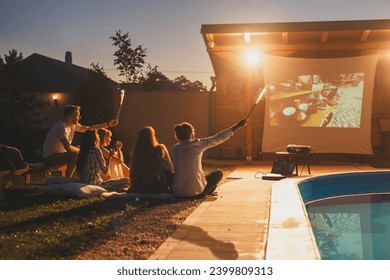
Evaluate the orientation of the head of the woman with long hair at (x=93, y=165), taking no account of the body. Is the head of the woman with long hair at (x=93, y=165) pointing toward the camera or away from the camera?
away from the camera

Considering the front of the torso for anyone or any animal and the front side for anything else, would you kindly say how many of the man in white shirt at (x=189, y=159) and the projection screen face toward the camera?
1

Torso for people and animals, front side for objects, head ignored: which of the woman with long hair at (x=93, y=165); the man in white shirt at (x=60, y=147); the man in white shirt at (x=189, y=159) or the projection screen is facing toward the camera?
the projection screen

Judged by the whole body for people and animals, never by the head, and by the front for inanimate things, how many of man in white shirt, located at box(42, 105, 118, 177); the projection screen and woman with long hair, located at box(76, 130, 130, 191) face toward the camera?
1

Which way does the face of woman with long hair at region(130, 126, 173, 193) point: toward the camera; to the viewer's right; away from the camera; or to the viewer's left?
away from the camera

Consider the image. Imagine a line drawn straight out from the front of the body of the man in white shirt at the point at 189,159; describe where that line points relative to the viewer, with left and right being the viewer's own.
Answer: facing away from the viewer and to the right of the viewer

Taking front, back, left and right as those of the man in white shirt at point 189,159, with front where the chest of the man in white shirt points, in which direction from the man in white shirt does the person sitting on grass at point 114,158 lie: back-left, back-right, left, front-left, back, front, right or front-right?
left

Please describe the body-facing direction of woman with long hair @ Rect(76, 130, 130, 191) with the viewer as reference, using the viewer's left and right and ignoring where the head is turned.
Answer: facing away from the viewer and to the right of the viewer

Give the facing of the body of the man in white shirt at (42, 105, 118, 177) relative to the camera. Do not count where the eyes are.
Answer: to the viewer's right

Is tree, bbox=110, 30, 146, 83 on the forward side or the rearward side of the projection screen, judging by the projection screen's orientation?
on the rearward side

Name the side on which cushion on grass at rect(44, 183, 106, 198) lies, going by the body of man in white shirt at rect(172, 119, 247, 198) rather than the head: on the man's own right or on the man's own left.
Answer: on the man's own left

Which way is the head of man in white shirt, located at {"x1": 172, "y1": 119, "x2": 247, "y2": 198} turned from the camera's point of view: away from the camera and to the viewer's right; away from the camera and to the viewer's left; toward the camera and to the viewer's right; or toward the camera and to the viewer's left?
away from the camera and to the viewer's right

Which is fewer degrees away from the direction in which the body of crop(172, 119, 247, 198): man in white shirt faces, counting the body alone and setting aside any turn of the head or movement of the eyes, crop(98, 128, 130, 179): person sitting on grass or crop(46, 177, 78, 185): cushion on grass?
the person sitting on grass

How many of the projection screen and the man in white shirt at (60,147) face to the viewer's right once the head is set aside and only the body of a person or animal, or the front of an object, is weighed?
1

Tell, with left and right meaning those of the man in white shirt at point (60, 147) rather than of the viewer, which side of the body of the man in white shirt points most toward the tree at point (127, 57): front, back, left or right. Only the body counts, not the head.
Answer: left
